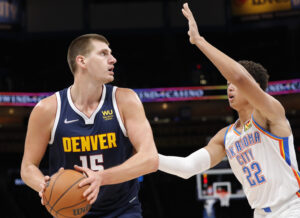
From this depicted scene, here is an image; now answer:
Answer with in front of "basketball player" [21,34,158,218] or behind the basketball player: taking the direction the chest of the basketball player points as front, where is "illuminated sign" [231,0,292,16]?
behind

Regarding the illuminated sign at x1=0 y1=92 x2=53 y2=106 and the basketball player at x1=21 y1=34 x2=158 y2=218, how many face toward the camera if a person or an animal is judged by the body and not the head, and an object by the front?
2

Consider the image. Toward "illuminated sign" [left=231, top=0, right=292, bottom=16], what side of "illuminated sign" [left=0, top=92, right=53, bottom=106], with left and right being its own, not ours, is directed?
left

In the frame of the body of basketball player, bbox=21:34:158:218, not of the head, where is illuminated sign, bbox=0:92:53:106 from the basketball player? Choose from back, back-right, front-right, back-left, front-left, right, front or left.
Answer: back

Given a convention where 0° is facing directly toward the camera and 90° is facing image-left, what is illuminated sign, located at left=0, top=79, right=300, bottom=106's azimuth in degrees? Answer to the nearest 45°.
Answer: approximately 0°

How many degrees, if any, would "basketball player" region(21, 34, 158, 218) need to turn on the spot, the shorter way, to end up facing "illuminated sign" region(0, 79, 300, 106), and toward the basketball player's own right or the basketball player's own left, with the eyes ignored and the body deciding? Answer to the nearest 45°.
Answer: approximately 180°

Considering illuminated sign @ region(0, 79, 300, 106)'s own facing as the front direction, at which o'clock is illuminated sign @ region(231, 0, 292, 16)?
illuminated sign @ region(231, 0, 292, 16) is roughly at 8 o'clock from illuminated sign @ region(0, 79, 300, 106).

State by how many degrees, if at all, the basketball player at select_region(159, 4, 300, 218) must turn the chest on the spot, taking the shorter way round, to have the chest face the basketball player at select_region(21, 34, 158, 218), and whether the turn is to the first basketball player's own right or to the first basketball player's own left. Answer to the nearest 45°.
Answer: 0° — they already face them

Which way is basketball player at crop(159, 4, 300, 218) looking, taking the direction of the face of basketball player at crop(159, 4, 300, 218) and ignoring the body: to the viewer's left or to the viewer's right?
to the viewer's left
